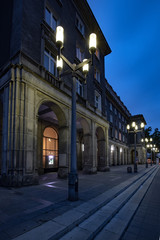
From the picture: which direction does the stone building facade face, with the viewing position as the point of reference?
facing the viewer and to the right of the viewer
